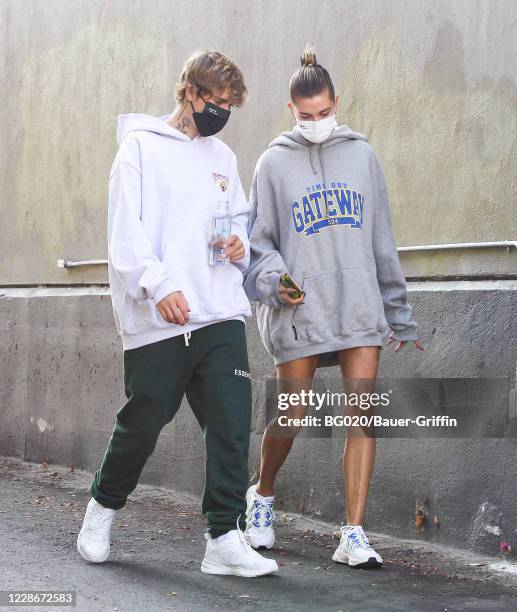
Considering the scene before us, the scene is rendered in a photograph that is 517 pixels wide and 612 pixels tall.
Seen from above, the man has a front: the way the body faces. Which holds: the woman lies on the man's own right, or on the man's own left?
on the man's own left

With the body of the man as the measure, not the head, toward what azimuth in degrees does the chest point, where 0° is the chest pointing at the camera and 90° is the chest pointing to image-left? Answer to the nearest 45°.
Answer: approximately 315°

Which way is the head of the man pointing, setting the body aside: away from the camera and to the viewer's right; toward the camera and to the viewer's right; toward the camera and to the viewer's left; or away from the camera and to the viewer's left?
toward the camera and to the viewer's right

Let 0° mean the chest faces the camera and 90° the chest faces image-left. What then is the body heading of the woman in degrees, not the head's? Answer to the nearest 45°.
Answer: approximately 0°

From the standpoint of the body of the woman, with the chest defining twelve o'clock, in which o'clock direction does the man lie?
The man is roughly at 2 o'clock from the woman.
